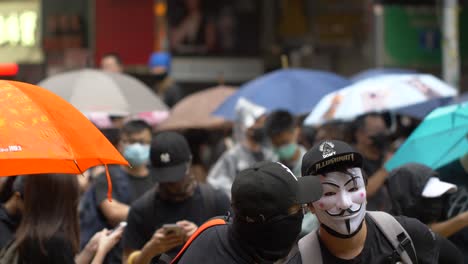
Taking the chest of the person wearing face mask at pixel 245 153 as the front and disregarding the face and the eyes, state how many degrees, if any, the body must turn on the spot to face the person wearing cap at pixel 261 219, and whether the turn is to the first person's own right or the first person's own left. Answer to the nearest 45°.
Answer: approximately 45° to the first person's own right

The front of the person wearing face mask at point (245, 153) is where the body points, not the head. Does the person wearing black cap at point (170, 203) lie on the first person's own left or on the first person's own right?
on the first person's own right

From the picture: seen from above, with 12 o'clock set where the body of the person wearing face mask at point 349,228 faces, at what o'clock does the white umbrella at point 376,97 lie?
The white umbrella is roughly at 6 o'clock from the person wearing face mask.

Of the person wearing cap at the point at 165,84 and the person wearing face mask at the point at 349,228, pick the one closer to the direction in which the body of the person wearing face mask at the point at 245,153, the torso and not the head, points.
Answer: the person wearing face mask

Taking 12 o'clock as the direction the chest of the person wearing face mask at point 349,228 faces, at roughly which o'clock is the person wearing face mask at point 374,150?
the person wearing face mask at point 374,150 is roughly at 6 o'clock from the person wearing face mask at point 349,228.

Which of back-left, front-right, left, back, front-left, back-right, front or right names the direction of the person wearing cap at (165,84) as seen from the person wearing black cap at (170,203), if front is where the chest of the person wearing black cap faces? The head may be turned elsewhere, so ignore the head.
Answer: back

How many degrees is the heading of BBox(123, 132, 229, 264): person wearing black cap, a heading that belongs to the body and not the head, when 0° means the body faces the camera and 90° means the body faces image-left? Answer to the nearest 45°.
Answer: approximately 0°

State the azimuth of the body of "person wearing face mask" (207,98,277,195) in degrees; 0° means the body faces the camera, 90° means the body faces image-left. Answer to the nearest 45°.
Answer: approximately 315°

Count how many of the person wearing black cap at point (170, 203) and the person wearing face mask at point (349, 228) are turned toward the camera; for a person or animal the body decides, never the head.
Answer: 2

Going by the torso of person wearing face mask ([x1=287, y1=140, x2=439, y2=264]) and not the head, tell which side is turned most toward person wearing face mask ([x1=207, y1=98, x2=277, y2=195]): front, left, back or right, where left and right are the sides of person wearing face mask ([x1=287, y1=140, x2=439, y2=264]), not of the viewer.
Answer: back

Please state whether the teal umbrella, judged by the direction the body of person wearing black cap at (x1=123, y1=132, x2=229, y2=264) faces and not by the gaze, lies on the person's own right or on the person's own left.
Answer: on the person's own left
